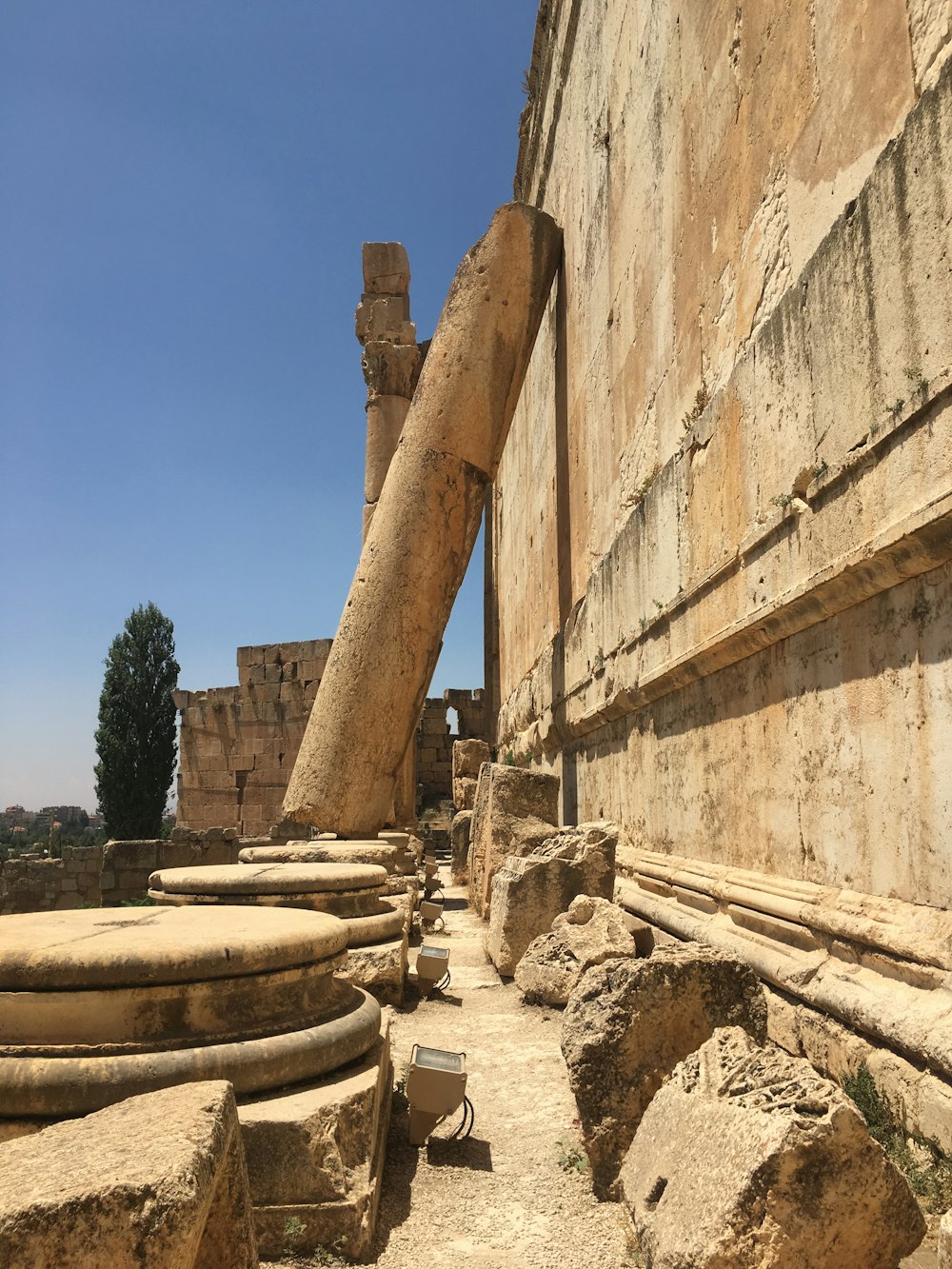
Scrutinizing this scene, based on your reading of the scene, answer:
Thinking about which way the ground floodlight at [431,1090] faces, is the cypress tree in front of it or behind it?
behind

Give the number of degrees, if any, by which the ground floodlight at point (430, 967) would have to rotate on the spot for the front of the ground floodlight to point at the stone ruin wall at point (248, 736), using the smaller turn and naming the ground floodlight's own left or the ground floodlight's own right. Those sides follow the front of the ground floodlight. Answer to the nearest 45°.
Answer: approximately 180°

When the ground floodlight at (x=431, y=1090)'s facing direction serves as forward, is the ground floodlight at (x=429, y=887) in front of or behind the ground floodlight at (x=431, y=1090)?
behind

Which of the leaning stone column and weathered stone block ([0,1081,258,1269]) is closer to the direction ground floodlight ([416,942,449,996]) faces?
the weathered stone block

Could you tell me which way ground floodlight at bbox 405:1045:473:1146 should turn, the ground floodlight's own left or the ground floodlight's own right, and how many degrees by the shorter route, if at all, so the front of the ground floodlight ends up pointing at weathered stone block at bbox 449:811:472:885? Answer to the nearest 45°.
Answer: approximately 180°

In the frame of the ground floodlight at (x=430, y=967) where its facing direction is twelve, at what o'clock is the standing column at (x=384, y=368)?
The standing column is roughly at 6 o'clock from the ground floodlight.

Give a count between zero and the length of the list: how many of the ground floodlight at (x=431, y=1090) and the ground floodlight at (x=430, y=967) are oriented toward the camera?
2

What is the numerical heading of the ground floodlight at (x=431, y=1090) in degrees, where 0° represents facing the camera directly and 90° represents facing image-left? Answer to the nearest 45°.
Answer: approximately 0°

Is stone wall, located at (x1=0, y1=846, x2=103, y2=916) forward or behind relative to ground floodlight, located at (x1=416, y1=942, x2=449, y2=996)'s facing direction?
behind

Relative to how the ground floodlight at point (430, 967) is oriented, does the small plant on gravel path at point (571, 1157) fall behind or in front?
in front

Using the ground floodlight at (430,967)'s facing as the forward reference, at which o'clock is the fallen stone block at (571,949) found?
The fallen stone block is roughly at 10 o'clock from the ground floodlight.

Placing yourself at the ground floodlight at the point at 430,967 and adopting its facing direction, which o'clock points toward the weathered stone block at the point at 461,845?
The weathered stone block is roughly at 6 o'clock from the ground floodlight.
